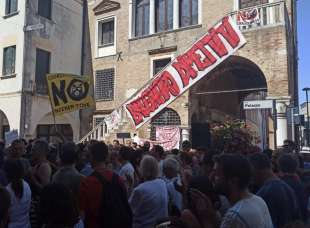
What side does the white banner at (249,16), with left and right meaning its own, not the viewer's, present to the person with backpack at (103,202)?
front

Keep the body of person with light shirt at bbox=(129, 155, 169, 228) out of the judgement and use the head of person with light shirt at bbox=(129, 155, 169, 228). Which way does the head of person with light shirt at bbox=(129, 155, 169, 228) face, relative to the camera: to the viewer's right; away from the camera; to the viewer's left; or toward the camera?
away from the camera

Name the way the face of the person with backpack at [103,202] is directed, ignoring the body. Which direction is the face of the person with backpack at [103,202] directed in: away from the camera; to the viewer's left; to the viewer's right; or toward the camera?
away from the camera

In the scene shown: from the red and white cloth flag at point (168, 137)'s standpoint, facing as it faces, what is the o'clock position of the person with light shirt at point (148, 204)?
The person with light shirt is roughly at 12 o'clock from the red and white cloth flag.

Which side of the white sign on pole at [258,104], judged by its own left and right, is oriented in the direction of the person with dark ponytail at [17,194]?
front

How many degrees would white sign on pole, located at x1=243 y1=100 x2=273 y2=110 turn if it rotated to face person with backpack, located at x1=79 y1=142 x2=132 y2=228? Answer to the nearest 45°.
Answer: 0° — it already faces them

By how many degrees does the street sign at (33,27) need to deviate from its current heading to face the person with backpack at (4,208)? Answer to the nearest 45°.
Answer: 0° — it already faces them

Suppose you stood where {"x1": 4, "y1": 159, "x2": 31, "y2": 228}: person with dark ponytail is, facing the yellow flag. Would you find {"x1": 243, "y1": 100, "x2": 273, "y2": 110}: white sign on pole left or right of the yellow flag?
right

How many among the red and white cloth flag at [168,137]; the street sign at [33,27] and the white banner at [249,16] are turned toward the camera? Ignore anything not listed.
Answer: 3

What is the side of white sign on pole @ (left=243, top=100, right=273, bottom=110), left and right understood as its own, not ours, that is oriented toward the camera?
front

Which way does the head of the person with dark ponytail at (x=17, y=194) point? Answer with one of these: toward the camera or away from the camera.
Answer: away from the camera

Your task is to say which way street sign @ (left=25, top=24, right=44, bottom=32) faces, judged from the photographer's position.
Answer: facing the viewer

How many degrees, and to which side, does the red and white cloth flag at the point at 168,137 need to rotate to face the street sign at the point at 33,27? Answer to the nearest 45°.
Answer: approximately 90° to its right

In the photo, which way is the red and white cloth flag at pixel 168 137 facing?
toward the camera
